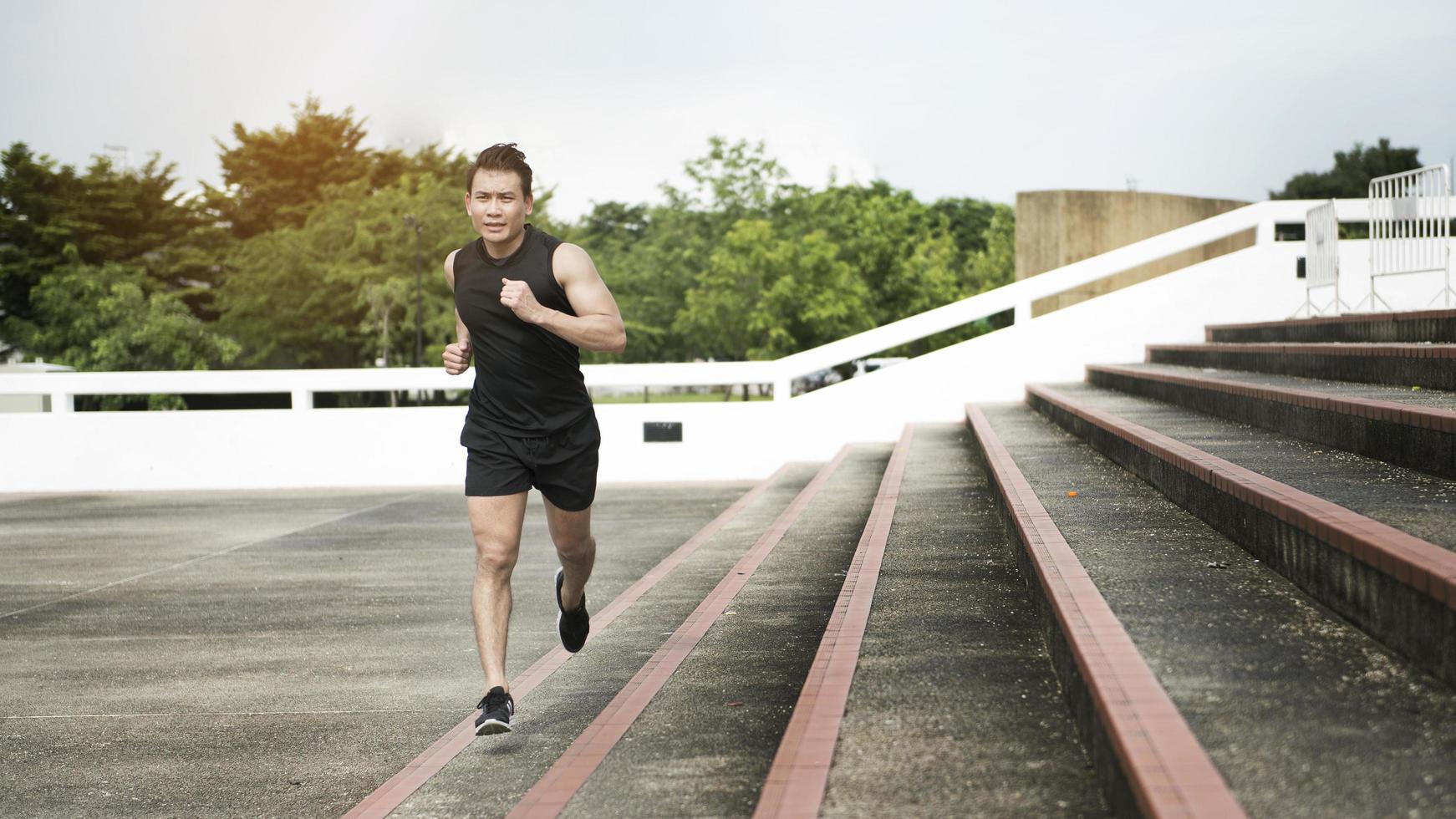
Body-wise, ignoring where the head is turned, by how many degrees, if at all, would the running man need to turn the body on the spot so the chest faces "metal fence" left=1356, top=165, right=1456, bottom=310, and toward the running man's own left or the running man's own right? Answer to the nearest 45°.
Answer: approximately 135° to the running man's own left

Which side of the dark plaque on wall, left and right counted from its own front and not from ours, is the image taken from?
front

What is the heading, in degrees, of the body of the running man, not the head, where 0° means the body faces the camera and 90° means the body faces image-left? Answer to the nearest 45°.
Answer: approximately 0°

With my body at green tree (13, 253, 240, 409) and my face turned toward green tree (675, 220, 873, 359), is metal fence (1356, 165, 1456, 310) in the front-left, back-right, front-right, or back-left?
front-right

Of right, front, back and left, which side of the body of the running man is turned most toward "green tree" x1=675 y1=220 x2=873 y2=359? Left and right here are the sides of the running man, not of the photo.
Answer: back

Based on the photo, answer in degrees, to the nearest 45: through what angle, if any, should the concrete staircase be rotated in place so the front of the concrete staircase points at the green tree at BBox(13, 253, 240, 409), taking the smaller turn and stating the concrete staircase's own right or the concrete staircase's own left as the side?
approximately 45° to the concrete staircase's own right

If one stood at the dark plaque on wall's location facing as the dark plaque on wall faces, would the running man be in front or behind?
in front

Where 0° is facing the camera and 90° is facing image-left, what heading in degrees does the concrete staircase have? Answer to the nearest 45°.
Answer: approximately 90°

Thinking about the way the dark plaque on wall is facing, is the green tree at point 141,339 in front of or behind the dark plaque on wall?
behind
